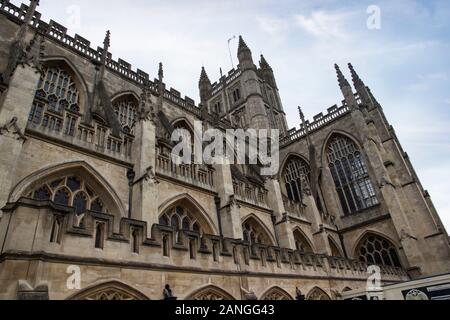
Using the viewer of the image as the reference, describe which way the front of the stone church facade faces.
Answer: facing the viewer and to the right of the viewer
